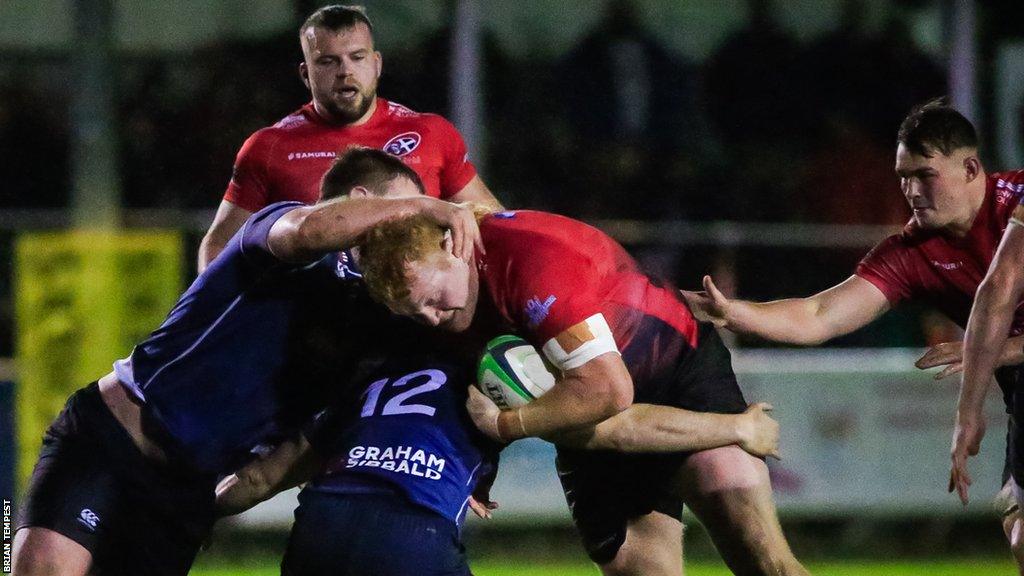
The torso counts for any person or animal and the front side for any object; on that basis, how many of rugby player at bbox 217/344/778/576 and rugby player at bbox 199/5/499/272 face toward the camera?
1

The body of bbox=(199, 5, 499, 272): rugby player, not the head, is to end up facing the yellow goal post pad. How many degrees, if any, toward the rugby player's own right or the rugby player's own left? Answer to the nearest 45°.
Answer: approximately 135° to the rugby player's own right

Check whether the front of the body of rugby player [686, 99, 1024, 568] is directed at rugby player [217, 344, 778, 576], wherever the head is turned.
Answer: yes

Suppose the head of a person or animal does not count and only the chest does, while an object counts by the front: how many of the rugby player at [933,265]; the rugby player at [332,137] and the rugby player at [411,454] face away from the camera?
1

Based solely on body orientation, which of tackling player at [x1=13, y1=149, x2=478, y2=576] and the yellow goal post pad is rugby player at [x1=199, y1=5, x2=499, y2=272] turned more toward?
the tackling player

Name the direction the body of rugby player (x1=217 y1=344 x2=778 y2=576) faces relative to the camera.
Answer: away from the camera

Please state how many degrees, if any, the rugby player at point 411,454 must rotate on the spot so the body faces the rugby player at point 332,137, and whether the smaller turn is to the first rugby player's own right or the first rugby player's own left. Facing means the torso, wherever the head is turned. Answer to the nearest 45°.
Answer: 0° — they already face them

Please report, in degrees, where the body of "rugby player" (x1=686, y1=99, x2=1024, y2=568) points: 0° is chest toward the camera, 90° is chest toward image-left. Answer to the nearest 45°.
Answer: approximately 45°

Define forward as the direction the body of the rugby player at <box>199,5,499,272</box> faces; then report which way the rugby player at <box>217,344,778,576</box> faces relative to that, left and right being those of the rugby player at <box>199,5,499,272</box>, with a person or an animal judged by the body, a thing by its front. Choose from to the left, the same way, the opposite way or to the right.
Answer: the opposite way
